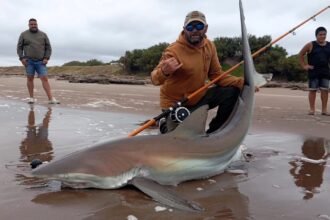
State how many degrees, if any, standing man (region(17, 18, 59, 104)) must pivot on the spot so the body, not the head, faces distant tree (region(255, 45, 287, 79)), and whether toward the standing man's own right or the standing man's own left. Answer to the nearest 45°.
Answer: approximately 135° to the standing man's own left

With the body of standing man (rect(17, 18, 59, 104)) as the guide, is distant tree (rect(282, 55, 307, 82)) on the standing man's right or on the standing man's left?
on the standing man's left

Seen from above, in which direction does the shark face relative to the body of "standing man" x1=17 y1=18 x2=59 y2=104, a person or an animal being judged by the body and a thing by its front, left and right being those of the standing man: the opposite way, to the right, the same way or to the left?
to the right

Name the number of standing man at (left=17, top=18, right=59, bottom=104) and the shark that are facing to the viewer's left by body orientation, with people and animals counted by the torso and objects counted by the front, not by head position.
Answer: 1

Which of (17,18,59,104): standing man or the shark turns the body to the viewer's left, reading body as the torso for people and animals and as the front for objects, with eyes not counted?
the shark

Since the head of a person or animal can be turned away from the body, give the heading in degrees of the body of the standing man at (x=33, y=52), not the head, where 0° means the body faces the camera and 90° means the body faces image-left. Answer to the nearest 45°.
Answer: approximately 0°

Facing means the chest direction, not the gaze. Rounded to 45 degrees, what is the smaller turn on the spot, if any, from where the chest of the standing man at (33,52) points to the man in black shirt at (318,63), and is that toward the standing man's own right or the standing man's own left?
approximately 45° to the standing man's own left

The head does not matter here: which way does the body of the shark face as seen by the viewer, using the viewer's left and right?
facing to the left of the viewer

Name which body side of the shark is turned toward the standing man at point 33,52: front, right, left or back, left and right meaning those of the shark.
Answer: right
